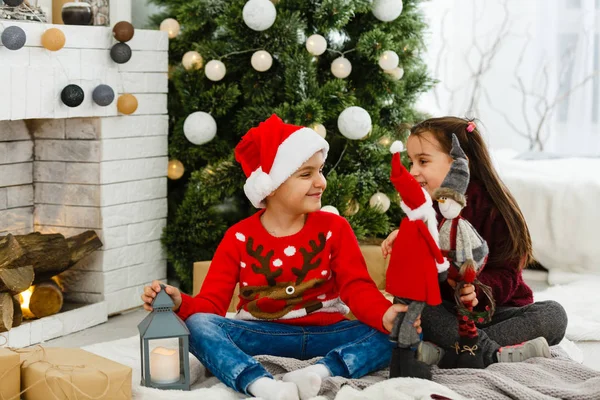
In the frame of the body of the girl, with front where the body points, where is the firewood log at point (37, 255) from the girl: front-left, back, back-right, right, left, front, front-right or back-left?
front-right

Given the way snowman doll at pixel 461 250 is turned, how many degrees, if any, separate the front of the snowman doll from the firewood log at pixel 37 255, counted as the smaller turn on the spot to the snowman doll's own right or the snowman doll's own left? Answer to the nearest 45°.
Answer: approximately 45° to the snowman doll's own right

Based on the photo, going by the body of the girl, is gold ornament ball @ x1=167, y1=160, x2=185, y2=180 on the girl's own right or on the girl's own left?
on the girl's own right

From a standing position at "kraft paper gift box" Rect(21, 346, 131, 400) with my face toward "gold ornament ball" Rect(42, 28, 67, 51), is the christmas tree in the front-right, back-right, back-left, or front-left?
front-right

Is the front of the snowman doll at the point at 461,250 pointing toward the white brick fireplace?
no

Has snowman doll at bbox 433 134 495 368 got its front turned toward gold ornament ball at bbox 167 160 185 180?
no

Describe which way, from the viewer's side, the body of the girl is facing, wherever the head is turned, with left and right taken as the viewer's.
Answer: facing the viewer and to the left of the viewer

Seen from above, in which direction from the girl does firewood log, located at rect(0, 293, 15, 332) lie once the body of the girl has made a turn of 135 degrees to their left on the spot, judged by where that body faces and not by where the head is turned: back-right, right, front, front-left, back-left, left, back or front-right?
back

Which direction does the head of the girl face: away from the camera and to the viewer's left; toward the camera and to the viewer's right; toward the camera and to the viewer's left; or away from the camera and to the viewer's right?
toward the camera and to the viewer's left

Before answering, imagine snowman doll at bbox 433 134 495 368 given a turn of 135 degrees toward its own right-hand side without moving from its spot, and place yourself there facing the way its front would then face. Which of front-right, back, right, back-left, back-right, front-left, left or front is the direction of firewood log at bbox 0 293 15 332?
left

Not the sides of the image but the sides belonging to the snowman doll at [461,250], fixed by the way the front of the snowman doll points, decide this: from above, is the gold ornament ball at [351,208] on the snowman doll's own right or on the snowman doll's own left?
on the snowman doll's own right
